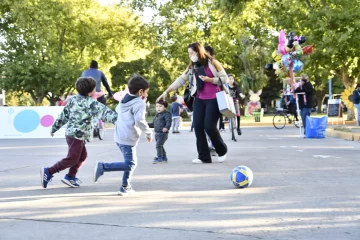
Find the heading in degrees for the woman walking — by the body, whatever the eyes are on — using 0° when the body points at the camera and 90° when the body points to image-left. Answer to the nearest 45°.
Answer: approximately 45°

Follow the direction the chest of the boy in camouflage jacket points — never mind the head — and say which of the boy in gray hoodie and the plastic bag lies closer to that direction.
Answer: the plastic bag

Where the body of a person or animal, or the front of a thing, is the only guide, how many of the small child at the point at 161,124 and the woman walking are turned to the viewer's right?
0

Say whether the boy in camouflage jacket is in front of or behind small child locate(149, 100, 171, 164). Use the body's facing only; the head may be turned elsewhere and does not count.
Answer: in front

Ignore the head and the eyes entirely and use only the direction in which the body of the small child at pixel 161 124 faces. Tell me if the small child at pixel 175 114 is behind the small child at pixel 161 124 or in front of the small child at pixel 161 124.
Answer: behind

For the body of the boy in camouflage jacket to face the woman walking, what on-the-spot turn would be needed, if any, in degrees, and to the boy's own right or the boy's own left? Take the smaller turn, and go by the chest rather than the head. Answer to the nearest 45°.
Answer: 0° — they already face them

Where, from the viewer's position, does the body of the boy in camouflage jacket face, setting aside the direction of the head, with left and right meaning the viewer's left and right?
facing away from the viewer and to the right of the viewer

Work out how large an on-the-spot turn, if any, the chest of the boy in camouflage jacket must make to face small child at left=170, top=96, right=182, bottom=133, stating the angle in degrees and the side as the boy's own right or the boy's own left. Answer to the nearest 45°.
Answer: approximately 45° to the boy's own left

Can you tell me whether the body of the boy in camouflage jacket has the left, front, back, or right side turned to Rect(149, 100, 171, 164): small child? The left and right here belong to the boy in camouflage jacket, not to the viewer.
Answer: front

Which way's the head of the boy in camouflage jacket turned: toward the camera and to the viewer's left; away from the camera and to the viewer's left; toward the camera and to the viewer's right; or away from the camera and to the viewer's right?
away from the camera and to the viewer's right

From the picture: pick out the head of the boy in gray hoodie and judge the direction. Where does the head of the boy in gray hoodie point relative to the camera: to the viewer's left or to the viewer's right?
to the viewer's right
